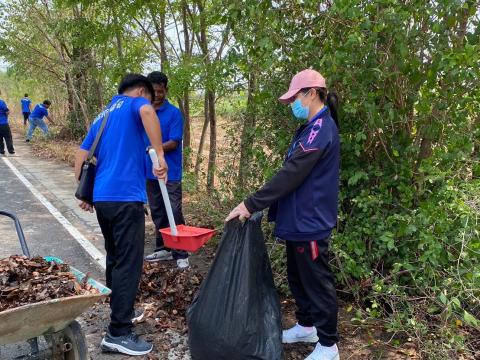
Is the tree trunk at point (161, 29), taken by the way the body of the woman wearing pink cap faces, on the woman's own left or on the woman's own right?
on the woman's own right

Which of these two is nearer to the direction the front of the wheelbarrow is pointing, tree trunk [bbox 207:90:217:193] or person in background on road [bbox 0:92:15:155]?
the tree trunk

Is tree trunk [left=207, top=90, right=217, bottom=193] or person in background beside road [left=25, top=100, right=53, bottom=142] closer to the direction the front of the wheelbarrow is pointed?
the tree trunk

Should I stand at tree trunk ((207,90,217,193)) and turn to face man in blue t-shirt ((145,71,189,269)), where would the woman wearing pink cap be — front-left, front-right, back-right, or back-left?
front-left

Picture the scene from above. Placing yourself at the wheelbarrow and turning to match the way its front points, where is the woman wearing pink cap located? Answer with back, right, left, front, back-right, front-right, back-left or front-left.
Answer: front

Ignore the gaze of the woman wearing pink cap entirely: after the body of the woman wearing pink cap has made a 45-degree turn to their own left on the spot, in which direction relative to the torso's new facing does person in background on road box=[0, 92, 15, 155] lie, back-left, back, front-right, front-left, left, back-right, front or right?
right

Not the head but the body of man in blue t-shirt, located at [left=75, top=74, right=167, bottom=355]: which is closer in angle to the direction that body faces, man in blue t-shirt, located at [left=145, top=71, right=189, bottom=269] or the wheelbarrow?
the man in blue t-shirt

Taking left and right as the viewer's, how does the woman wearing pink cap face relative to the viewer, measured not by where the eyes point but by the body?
facing to the left of the viewer

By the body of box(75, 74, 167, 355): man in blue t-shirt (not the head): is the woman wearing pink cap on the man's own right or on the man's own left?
on the man's own right

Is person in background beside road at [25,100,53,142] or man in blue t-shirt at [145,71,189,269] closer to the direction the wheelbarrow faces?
the man in blue t-shirt

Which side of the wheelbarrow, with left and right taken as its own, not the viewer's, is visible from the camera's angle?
right

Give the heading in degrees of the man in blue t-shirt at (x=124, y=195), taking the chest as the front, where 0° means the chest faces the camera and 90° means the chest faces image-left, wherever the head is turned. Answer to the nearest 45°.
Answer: approximately 225°
